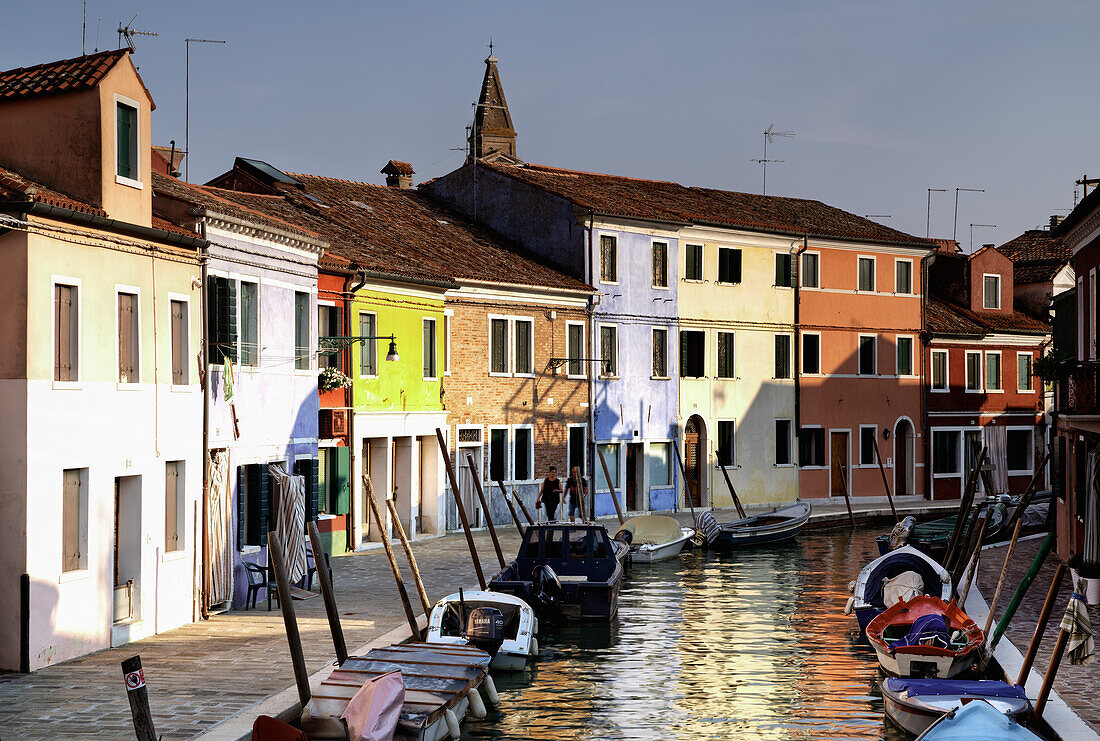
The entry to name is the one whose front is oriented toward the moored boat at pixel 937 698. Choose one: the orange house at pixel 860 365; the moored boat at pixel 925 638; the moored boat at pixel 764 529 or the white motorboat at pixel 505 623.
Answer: the orange house

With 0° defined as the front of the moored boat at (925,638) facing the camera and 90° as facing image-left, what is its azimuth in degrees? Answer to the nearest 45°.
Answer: approximately 180°

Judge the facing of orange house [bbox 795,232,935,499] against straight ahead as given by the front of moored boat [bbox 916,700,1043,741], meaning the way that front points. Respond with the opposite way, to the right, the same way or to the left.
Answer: the opposite way

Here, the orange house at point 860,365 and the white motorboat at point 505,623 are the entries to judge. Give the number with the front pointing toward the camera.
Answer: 1

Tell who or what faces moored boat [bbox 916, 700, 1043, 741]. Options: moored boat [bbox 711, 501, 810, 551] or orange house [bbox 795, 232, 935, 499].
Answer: the orange house

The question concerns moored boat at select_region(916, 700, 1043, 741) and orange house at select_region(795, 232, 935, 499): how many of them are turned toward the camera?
1

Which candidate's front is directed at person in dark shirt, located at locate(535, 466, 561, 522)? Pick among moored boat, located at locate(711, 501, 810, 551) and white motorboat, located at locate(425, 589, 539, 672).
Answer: the white motorboat

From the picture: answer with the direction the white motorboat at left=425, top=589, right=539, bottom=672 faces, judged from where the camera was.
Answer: facing away from the viewer

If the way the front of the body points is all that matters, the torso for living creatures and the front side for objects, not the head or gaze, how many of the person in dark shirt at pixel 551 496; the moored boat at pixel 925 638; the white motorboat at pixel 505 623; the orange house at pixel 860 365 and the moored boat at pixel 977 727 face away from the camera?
3

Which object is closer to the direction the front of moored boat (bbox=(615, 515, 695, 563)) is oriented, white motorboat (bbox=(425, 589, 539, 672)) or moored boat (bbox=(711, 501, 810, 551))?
the moored boat

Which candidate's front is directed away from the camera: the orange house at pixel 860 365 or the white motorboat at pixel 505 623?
the white motorboat

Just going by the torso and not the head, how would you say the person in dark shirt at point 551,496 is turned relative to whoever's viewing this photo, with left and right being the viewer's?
facing the viewer

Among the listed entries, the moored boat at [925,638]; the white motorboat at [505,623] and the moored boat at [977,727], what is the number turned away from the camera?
3

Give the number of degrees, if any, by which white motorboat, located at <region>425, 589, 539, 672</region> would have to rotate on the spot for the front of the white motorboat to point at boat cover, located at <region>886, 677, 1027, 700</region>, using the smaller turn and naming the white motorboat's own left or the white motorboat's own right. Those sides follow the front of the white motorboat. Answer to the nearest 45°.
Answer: approximately 135° to the white motorboat's own right

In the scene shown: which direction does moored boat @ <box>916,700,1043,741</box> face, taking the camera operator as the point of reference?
facing away from the viewer

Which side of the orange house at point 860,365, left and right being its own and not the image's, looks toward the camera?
front

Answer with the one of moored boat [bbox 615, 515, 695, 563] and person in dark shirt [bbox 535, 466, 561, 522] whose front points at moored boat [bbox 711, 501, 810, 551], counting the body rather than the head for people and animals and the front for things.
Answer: moored boat [bbox 615, 515, 695, 563]
